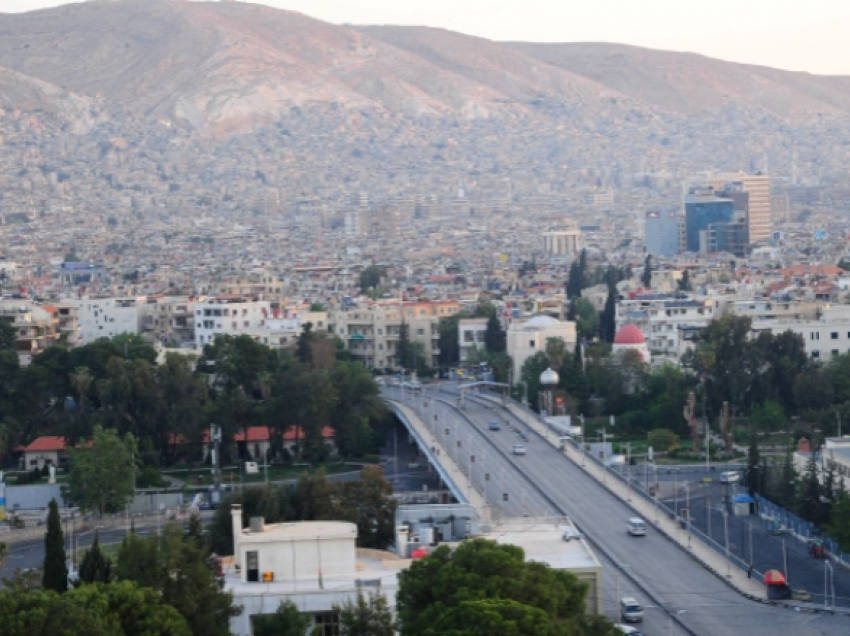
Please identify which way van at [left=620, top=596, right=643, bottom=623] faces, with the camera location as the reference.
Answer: facing the viewer and to the right of the viewer

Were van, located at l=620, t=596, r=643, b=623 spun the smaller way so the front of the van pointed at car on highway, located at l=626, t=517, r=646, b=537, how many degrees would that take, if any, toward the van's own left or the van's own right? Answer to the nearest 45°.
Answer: approximately 135° to the van's own left

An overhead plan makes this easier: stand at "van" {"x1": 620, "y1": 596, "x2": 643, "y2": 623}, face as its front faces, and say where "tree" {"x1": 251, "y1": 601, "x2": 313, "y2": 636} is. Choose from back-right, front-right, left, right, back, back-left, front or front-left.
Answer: right

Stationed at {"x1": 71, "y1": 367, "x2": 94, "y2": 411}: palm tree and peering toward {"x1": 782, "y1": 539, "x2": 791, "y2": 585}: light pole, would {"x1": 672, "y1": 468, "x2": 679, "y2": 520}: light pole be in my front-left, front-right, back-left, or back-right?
front-left

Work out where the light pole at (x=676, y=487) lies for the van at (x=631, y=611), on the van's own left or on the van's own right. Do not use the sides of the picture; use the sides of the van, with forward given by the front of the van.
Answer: on the van's own left

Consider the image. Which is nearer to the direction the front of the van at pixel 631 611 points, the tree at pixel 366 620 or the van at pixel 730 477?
the tree
